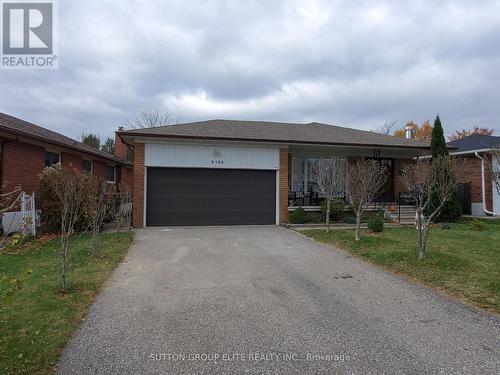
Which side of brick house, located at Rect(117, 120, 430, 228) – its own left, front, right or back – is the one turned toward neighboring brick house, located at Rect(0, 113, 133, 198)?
right

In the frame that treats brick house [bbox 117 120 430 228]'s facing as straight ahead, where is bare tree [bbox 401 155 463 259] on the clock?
The bare tree is roughly at 10 o'clock from the brick house.

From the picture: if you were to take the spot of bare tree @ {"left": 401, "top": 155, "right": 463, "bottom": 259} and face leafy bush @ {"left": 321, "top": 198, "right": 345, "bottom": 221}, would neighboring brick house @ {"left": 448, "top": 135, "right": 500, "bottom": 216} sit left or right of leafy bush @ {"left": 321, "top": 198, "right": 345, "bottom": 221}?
right

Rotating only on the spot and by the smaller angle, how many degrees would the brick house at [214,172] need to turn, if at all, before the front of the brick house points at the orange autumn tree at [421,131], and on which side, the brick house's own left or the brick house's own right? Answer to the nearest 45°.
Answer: approximately 135° to the brick house's own left

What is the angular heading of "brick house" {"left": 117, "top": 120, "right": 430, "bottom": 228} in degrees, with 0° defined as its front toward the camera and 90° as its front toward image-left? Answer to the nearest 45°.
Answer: approximately 0°

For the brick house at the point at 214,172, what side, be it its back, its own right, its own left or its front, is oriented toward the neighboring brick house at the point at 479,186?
left

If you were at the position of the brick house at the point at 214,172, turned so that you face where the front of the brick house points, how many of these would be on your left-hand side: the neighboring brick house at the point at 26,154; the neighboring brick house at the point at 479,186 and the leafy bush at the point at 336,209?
2

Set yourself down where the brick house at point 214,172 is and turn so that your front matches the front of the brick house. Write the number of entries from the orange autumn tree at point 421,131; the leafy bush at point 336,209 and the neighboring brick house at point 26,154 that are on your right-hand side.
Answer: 1

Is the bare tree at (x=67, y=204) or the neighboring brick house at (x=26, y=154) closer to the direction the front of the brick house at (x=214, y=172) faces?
the bare tree

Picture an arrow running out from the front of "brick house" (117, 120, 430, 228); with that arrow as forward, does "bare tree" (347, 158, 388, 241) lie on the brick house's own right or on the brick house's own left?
on the brick house's own left

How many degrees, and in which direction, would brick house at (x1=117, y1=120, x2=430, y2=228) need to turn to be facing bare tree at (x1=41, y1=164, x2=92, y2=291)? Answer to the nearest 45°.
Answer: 0° — it already faces it

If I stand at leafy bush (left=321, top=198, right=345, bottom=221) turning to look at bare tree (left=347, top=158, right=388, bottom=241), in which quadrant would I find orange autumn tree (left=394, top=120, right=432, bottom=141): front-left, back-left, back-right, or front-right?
back-left
